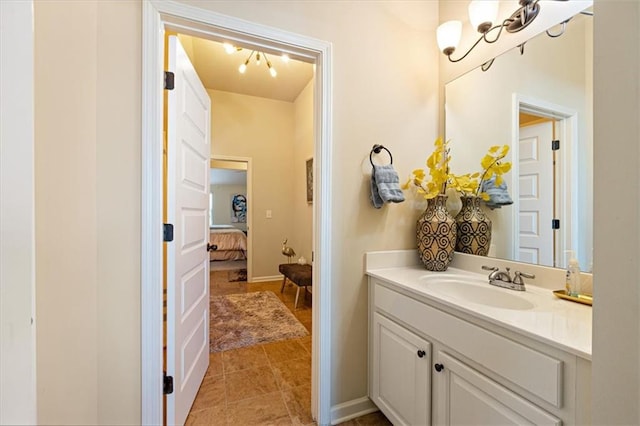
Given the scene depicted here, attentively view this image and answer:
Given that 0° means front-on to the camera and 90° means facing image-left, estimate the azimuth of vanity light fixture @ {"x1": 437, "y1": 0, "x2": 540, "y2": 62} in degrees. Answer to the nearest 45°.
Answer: approximately 45°

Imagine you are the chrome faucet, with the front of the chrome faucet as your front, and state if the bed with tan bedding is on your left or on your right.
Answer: on your right

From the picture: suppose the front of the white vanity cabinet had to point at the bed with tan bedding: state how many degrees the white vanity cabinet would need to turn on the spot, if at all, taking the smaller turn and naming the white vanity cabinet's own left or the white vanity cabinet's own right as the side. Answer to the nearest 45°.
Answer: approximately 90° to the white vanity cabinet's own right

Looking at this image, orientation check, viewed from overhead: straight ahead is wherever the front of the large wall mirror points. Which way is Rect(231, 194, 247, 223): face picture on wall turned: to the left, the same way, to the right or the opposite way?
to the left

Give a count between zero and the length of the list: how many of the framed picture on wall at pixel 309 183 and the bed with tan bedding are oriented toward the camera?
1

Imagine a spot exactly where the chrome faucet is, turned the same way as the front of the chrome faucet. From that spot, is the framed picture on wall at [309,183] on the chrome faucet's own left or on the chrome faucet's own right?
on the chrome faucet's own right

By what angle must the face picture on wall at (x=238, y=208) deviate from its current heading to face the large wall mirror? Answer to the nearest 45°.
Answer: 0° — it already faces it

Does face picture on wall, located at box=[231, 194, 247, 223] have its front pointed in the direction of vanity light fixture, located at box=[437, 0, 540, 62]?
yes

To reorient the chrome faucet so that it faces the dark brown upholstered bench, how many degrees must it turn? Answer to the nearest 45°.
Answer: approximately 90° to its right

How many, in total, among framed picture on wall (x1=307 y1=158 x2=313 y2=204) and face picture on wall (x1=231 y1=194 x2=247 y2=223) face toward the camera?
1
